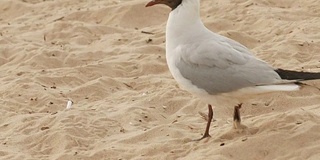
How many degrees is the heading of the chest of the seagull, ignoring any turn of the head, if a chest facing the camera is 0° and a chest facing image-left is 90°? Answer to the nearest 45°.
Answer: approximately 90°
